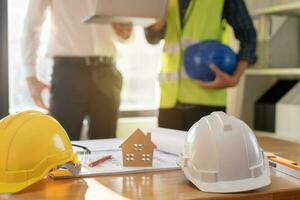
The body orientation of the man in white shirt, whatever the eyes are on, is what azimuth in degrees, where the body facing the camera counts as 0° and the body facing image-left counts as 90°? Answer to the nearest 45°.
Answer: approximately 315°

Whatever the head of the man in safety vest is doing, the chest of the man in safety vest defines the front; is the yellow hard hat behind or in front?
in front

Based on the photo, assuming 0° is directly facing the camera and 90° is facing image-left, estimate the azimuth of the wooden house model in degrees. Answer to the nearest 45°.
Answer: approximately 0°

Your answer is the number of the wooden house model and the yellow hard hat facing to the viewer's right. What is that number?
0

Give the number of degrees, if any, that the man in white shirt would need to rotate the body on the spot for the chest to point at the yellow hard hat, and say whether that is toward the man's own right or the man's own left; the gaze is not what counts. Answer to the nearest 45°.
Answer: approximately 45° to the man's own right

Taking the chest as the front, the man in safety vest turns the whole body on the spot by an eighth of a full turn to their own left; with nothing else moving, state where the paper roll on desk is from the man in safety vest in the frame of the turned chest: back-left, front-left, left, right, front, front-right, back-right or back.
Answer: front

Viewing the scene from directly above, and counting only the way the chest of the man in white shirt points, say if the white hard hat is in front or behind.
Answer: in front
